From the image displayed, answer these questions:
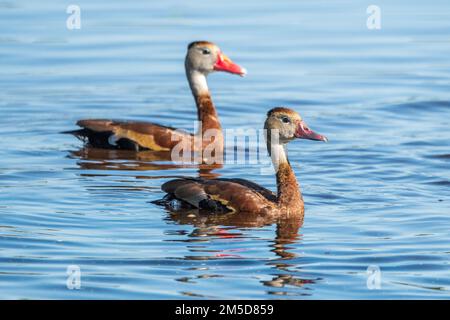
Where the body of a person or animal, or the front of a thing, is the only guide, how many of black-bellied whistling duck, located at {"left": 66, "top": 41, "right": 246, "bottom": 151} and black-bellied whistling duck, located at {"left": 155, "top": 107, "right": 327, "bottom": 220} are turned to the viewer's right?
2

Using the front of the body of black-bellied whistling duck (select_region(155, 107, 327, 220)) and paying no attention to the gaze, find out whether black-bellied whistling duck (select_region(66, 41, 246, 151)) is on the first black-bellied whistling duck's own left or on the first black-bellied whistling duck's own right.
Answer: on the first black-bellied whistling duck's own left

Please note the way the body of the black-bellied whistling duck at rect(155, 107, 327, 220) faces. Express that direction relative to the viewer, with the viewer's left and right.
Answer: facing to the right of the viewer

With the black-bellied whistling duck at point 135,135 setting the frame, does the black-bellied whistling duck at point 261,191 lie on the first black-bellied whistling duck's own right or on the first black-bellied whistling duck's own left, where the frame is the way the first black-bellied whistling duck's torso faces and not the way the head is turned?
on the first black-bellied whistling duck's own right

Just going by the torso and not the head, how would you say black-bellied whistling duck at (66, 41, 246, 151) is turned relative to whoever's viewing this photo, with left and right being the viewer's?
facing to the right of the viewer
